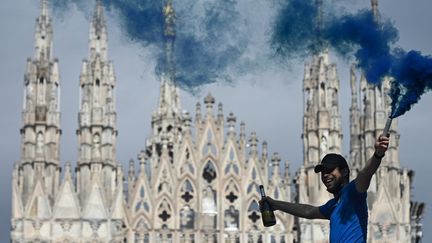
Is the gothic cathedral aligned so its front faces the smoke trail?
yes

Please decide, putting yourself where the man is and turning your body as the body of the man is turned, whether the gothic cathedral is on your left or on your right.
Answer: on your right

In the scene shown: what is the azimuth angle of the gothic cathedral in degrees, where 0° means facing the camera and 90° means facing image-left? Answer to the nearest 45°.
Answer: approximately 0°

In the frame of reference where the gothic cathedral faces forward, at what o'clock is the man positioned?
The man is roughly at 12 o'clock from the gothic cathedral.

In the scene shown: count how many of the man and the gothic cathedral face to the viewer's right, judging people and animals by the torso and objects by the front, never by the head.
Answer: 0

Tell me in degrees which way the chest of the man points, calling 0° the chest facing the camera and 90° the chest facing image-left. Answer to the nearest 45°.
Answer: approximately 45°
